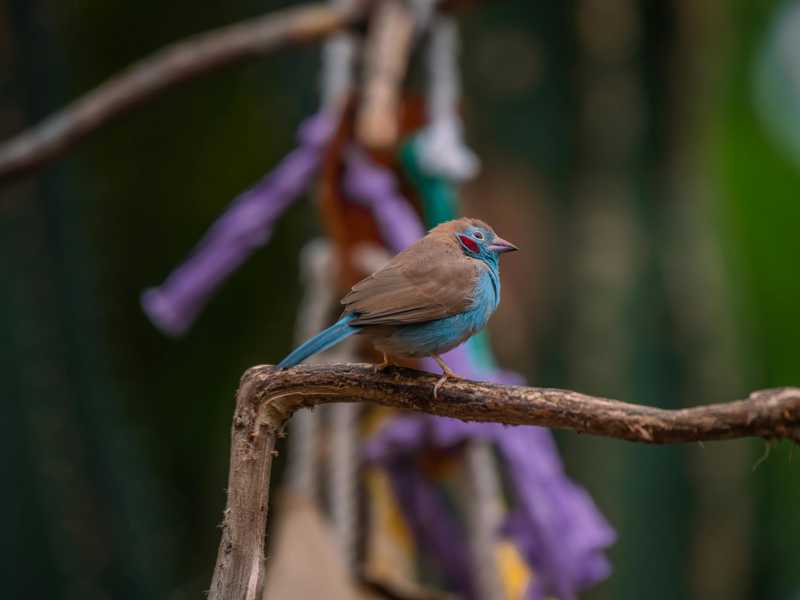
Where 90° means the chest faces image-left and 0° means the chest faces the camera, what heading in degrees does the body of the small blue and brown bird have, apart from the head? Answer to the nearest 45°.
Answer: approximately 270°
